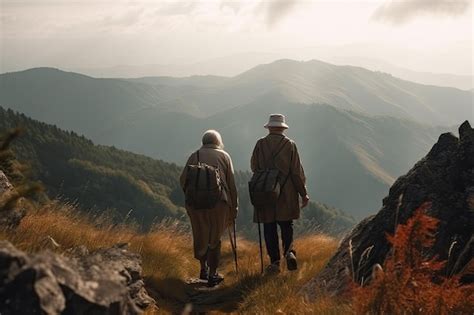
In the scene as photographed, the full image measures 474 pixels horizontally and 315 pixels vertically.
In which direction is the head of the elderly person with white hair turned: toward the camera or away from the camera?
away from the camera

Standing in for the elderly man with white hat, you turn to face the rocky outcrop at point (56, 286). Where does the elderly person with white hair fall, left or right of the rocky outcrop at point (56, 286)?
right

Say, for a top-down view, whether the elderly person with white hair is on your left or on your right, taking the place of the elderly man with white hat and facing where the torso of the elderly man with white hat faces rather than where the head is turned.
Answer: on your left

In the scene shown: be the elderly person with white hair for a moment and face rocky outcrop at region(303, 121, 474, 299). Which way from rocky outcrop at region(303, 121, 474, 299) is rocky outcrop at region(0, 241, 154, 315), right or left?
right

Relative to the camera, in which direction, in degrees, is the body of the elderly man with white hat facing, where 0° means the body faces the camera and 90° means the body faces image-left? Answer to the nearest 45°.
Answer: approximately 180°

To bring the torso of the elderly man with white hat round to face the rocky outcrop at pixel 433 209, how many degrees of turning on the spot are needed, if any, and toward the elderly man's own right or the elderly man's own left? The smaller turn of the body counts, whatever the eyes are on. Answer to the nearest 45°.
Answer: approximately 135° to the elderly man's own right

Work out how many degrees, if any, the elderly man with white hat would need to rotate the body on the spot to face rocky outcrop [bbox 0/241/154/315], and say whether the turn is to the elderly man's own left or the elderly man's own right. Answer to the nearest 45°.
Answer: approximately 180°

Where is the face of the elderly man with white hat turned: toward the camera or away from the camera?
away from the camera

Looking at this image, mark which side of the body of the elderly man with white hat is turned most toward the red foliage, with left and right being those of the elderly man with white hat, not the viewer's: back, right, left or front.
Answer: back
